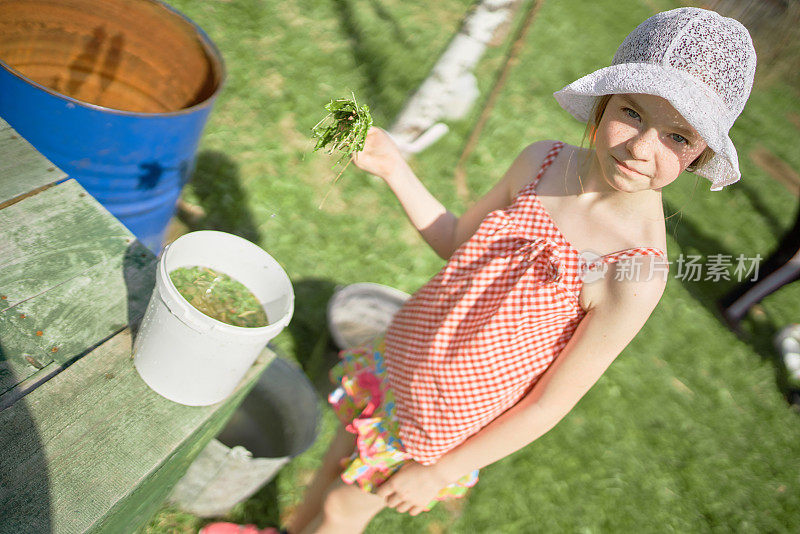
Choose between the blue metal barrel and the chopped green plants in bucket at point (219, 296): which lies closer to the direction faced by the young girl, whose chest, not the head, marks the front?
the chopped green plants in bucket

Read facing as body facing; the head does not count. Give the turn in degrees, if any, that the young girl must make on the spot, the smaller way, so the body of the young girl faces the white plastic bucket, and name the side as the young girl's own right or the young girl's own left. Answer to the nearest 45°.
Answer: approximately 45° to the young girl's own right

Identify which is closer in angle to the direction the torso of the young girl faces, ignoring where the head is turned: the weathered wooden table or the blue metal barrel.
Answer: the weathered wooden table

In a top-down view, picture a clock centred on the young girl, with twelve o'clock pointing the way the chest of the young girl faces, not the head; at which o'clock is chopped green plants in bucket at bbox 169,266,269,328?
The chopped green plants in bucket is roughly at 2 o'clock from the young girl.

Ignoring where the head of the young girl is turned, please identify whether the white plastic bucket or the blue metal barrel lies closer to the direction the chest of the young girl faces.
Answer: the white plastic bucket

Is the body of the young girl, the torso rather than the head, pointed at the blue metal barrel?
no

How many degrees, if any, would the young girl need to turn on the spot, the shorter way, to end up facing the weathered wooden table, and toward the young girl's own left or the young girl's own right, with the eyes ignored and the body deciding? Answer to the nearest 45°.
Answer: approximately 45° to the young girl's own right

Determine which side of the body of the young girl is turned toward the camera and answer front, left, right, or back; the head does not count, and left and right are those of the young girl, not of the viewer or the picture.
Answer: front
